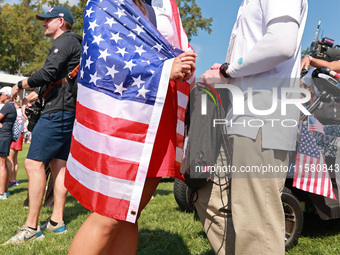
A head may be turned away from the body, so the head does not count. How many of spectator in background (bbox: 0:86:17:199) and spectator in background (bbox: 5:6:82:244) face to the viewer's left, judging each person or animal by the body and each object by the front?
2

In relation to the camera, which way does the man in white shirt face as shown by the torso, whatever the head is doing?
to the viewer's left

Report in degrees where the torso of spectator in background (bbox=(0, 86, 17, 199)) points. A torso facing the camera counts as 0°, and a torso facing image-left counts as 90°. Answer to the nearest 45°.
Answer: approximately 90°

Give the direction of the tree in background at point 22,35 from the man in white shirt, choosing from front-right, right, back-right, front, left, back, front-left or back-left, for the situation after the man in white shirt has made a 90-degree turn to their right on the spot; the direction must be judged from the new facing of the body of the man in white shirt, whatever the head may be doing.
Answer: front-left

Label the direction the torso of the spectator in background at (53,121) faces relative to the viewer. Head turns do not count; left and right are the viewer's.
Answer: facing to the left of the viewer
